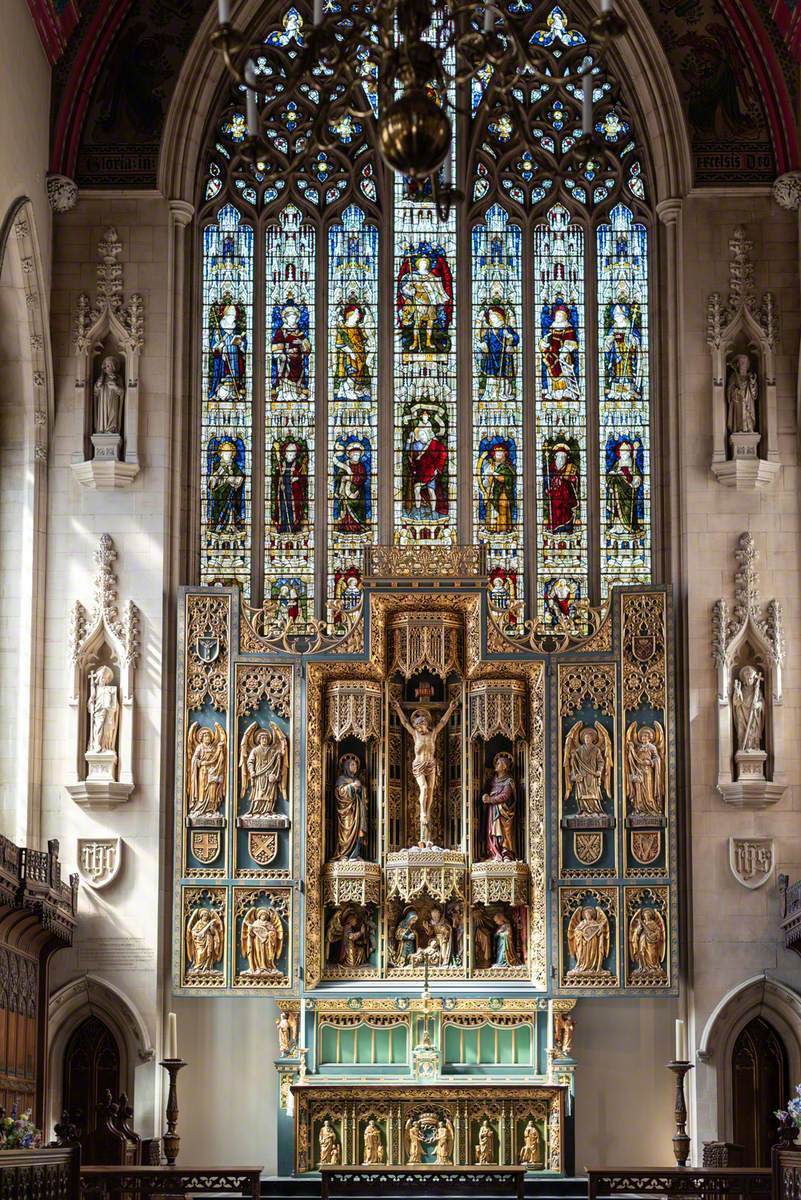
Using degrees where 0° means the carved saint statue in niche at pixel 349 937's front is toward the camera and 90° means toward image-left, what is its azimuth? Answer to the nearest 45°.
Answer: approximately 315°

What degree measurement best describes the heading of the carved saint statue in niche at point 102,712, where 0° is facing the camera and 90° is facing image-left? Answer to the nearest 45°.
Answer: approximately 0°

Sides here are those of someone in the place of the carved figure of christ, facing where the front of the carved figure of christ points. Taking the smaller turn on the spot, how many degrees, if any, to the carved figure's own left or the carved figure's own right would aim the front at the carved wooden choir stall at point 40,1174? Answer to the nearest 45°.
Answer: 0° — it already faces it

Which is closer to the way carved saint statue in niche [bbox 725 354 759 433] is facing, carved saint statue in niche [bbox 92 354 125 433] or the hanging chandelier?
the hanging chandelier

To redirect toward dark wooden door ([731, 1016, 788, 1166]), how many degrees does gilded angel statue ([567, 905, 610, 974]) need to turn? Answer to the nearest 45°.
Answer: approximately 90° to its left

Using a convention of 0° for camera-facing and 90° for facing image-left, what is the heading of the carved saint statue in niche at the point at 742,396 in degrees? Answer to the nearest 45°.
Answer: approximately 0°

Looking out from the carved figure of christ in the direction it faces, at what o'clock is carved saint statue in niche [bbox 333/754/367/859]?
The carved saint statue in niche is roughly at 3 o'clock from the carved figure of christ.
